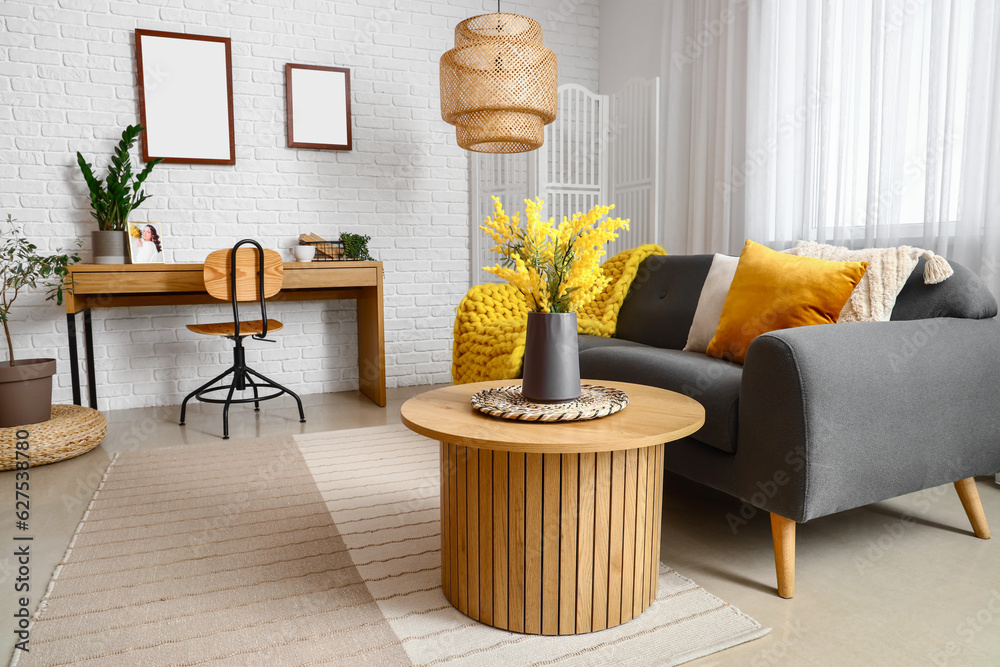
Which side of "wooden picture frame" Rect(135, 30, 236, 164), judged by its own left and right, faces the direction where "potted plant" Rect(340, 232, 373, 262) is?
left

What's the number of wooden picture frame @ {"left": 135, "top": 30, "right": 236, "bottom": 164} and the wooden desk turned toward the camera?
2

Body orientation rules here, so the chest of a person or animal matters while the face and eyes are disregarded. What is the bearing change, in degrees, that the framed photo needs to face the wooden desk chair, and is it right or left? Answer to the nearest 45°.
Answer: approximately 45° to its left

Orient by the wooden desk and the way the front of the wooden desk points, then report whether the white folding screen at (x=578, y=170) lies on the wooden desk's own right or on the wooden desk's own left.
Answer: on the wooden desk's own left

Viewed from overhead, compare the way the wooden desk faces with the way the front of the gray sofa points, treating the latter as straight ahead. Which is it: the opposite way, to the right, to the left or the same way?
to the left

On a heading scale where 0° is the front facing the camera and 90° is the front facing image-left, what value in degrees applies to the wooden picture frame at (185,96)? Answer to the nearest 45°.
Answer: approximately 0°

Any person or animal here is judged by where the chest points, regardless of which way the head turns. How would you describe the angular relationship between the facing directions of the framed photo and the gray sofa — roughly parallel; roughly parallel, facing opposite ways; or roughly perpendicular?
roughly perpendicular

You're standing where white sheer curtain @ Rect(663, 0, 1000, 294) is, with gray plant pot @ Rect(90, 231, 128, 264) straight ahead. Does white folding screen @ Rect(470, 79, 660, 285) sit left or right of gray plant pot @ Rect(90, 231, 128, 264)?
right

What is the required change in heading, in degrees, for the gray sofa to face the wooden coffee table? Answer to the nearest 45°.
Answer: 0° — it already faces it
